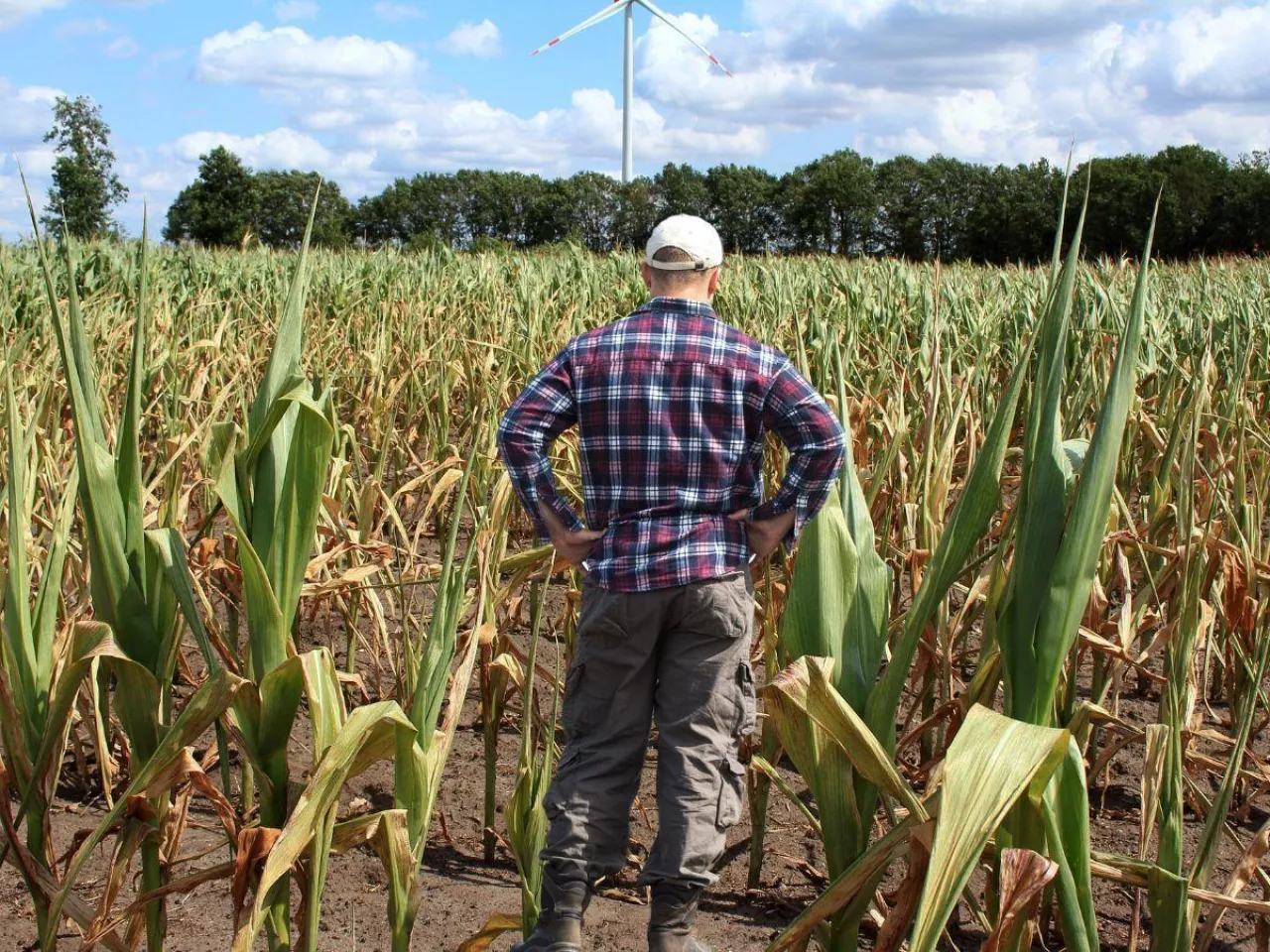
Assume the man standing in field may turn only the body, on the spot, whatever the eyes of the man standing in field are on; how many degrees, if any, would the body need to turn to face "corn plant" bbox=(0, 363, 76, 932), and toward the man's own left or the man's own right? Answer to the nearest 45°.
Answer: approximately 135° to the man's own left

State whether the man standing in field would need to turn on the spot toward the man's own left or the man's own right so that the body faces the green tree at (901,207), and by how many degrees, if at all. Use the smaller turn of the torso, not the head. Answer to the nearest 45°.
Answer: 0° — they already face it

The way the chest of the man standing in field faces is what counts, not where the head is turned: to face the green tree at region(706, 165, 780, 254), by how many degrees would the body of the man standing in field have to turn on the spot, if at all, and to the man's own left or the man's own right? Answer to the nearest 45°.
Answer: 0° — they already face it

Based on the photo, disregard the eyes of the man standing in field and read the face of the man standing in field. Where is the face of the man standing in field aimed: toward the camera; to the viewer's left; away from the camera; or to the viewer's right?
away from the camera

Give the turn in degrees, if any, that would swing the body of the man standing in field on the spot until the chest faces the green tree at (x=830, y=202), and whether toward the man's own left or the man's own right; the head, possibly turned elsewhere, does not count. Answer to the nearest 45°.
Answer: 0° — they already face it

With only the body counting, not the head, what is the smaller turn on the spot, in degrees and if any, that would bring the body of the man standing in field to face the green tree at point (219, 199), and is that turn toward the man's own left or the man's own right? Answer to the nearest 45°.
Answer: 0° — they already face it

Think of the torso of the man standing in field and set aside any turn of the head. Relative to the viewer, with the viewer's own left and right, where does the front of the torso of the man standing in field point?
facing away from the viewer

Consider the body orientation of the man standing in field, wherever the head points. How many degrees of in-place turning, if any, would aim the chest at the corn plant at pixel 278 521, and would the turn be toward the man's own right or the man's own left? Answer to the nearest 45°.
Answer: approximately 135° to the man's own left

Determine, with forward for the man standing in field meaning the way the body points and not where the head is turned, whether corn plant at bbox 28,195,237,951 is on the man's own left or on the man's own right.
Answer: on the man's own left
